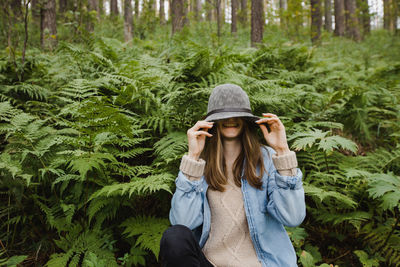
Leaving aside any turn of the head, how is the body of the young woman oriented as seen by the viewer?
toward the camera

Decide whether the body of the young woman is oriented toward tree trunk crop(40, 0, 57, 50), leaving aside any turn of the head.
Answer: no

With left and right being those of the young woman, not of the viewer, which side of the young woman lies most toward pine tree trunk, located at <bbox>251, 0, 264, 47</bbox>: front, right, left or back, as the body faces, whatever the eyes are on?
back

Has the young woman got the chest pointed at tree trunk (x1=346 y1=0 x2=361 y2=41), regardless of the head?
no

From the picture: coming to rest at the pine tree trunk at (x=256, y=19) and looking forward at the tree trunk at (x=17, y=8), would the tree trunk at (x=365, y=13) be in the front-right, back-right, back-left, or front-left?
back-right

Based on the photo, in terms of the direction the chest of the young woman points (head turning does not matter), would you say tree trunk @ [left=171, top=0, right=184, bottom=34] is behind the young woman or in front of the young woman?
behind

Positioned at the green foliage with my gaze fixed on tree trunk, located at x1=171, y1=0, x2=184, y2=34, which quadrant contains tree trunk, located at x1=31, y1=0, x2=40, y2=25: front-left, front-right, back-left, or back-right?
front-left

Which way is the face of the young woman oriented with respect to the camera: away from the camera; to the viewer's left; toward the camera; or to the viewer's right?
toward the camera

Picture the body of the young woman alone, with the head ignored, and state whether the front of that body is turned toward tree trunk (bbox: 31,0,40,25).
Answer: no
